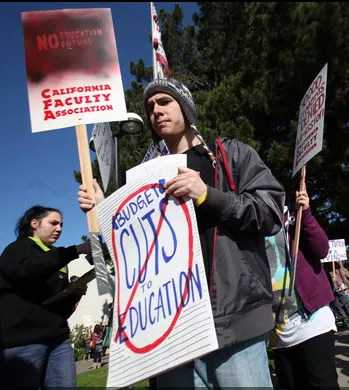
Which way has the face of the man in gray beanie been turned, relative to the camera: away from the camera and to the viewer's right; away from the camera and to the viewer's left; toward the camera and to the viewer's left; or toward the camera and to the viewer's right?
toward the camera and to the viewer's left

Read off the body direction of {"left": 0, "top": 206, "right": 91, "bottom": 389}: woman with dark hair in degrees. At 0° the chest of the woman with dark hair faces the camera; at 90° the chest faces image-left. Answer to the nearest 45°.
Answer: approximately 315°

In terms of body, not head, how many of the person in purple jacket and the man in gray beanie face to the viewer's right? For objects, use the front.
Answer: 0

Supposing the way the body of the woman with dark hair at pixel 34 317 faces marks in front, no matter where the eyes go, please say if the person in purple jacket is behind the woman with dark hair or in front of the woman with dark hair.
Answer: in front

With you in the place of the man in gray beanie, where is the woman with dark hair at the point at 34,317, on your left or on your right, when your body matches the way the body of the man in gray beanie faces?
on your right

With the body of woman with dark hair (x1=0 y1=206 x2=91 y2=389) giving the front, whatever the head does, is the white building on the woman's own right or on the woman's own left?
on the woman's own left

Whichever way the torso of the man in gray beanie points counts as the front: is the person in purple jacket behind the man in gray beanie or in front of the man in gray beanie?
behind

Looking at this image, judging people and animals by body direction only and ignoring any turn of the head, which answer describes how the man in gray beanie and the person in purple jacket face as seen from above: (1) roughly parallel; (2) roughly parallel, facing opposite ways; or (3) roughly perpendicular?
roughly parallel

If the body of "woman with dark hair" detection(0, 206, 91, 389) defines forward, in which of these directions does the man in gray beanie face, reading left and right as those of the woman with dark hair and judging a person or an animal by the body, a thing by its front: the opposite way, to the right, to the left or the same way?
to the right

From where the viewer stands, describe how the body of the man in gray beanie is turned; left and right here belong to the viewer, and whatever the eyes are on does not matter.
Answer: facing the viewer and to the left of the viewer
